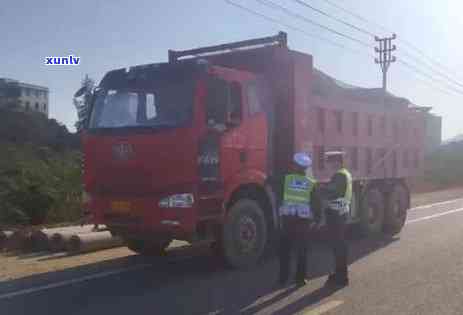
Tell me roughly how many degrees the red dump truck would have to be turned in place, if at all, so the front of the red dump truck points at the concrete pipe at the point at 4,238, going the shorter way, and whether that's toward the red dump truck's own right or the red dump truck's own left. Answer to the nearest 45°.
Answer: approximately 90° to the red dump truck's own right

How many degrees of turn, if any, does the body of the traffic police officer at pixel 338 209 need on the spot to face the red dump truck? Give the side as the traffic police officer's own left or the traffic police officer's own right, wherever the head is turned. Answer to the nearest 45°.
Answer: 0° — they already face it

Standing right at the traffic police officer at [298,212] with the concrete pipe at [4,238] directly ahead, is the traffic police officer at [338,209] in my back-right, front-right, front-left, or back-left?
back-right

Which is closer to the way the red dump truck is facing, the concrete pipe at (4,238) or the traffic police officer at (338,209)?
the concrete pipe

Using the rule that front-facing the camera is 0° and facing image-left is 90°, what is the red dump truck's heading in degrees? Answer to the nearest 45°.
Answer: approximately 45°

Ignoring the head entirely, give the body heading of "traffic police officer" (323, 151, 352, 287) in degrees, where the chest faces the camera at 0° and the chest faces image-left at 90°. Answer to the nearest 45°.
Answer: approximately 90°

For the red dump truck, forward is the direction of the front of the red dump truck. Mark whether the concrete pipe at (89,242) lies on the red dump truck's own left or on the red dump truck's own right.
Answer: on the red dump truck's own right
